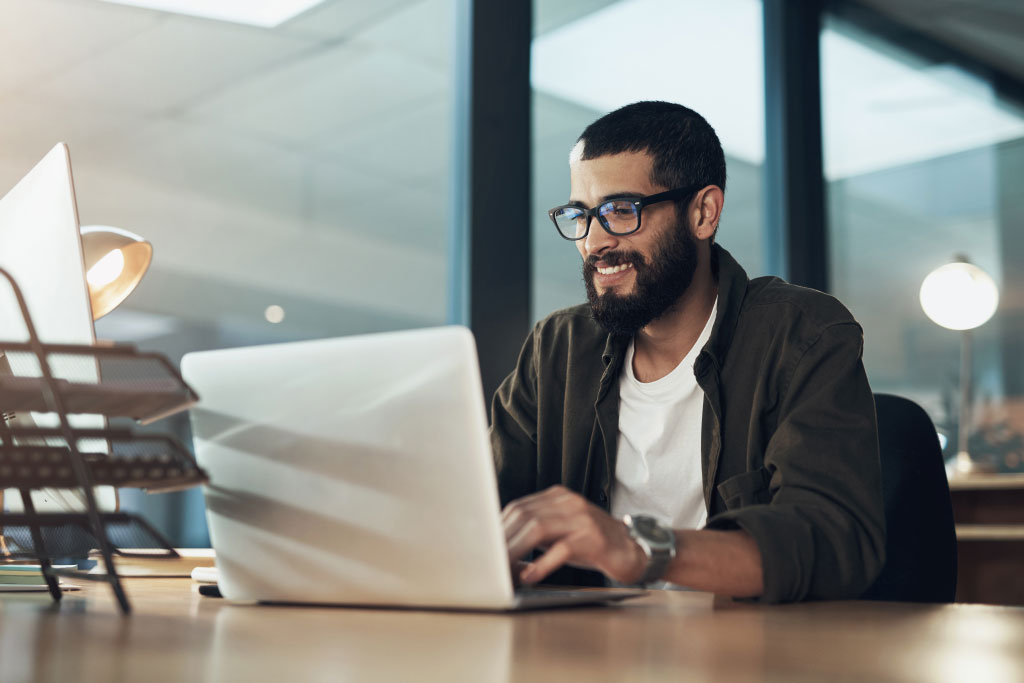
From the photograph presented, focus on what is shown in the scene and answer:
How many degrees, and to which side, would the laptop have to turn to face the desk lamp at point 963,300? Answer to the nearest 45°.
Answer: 0° — it already faces it

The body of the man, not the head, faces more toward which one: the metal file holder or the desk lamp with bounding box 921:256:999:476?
the metal file holder

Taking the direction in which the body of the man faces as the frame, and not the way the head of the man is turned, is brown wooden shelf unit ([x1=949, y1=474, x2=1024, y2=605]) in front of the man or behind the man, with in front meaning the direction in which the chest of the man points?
behind

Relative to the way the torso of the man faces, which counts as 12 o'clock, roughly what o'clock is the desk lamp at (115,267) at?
The desk lamp is roughly at 1 o'clock from the man.

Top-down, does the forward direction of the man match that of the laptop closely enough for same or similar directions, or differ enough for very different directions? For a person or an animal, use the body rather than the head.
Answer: very different directions

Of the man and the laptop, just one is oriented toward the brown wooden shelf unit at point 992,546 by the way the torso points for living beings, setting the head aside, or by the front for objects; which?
the laptop

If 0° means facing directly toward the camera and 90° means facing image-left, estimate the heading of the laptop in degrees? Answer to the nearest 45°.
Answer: approximately 225°

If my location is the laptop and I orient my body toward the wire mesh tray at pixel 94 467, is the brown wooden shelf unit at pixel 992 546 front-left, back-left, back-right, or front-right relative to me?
back-right

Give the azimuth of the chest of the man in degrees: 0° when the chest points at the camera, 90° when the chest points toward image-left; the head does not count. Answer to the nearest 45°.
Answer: approximately 45°
